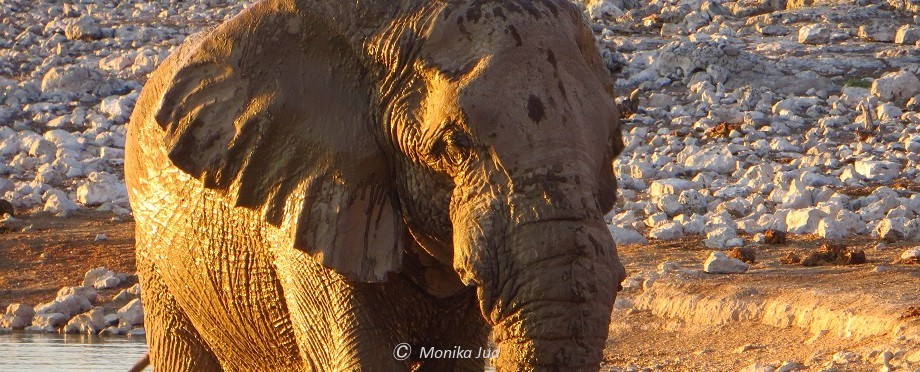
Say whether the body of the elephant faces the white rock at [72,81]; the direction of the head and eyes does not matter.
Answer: no

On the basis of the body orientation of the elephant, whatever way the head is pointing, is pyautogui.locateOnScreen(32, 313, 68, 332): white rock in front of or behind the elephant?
behind

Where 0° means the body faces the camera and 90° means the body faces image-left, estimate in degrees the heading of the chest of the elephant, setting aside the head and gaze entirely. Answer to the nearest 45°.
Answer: approximately 315°

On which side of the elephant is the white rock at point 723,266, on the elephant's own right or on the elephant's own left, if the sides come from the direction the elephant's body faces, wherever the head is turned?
on the elephant's own left

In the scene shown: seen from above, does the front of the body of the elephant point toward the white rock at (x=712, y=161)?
no

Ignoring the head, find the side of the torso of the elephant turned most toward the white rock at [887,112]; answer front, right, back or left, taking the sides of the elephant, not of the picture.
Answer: left

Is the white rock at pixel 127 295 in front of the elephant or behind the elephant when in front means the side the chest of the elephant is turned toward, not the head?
behind

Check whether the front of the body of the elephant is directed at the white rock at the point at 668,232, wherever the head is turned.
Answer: no

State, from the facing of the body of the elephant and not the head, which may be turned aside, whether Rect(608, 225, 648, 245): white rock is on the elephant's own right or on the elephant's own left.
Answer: on the elephant's own left

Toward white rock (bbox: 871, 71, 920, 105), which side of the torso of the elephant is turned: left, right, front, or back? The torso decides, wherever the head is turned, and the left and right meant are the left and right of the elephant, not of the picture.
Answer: left

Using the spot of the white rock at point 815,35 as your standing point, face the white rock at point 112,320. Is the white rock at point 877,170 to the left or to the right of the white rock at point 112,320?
left

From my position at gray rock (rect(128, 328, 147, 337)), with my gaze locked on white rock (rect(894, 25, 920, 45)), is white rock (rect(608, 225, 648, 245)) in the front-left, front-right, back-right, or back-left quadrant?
front-right

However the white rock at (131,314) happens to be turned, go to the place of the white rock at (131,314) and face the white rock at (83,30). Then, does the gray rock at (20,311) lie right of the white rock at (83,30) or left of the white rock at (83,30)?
left
